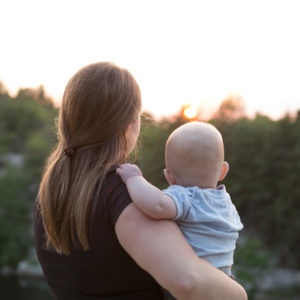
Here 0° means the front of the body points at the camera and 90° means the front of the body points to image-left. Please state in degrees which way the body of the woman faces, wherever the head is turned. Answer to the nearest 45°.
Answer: approximately 225°

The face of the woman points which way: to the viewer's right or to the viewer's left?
to the viewer's right
